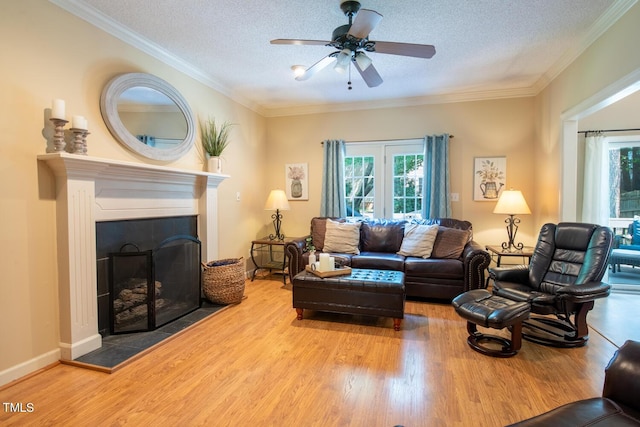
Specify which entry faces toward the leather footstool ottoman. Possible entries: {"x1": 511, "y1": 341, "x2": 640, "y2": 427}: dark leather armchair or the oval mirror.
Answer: the oval mirror

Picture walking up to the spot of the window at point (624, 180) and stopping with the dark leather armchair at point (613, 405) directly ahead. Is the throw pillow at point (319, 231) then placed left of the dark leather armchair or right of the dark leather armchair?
right

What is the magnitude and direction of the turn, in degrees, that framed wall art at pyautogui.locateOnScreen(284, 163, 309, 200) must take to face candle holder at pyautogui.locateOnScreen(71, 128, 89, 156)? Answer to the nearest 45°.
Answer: approximately 45° to its right

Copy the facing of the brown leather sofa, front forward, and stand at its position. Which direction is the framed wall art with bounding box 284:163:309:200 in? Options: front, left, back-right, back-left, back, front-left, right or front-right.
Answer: back-right

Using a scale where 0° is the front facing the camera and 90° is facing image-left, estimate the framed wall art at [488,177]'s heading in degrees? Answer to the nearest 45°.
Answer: approximately 0°

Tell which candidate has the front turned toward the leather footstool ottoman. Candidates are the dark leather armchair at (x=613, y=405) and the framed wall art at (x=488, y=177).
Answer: the framed wall art

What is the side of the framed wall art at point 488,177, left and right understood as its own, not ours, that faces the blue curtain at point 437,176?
right

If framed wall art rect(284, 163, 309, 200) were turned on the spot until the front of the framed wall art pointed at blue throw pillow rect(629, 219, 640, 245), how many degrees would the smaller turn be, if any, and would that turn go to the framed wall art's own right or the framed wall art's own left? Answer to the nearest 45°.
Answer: approximately 90° to the framed wall art's own left

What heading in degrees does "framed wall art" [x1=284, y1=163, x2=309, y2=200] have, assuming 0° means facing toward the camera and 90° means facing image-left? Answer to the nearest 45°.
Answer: approximately 0°
